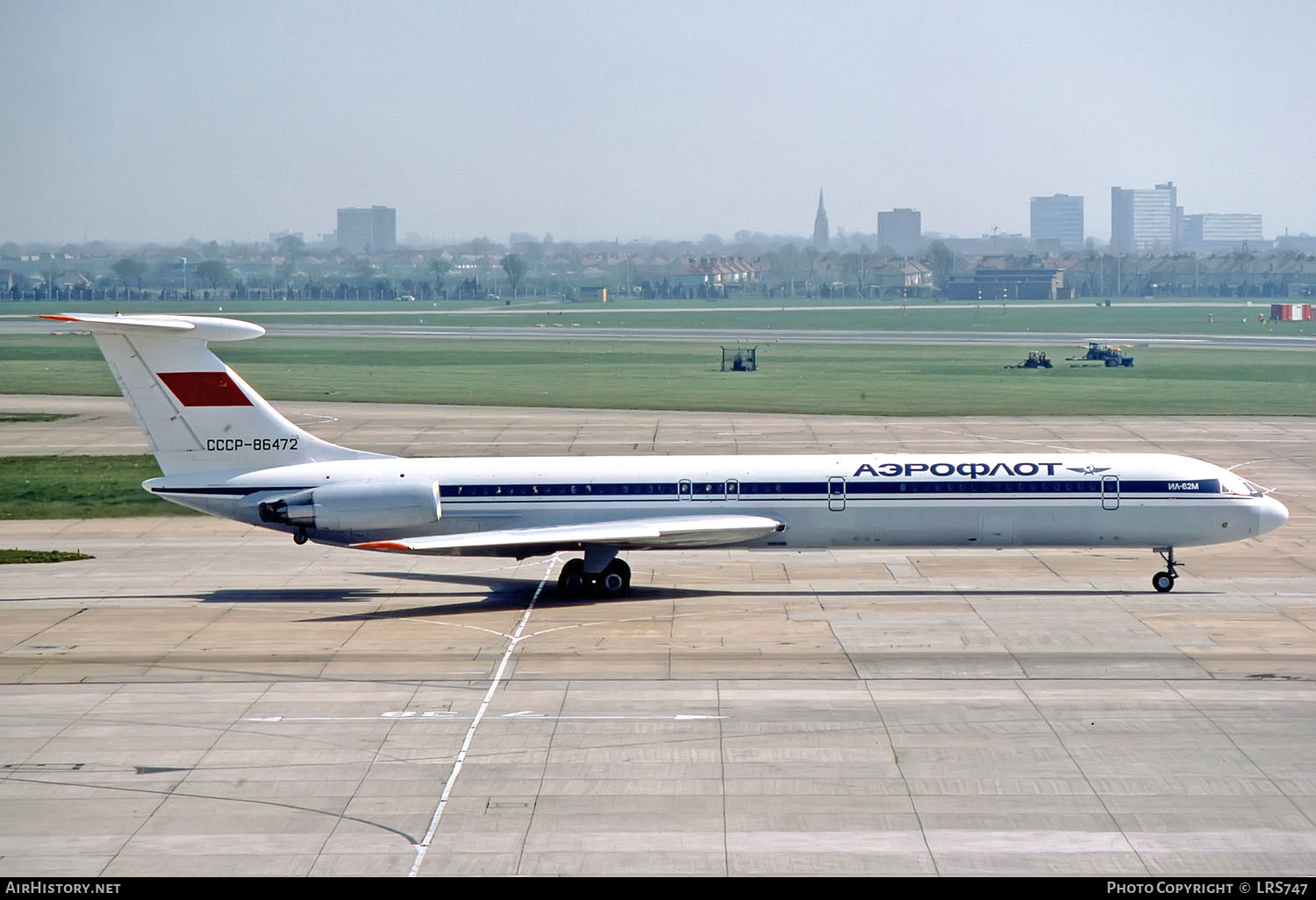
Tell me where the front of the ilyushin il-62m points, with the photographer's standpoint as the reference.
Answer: facing to the right of the viewer
